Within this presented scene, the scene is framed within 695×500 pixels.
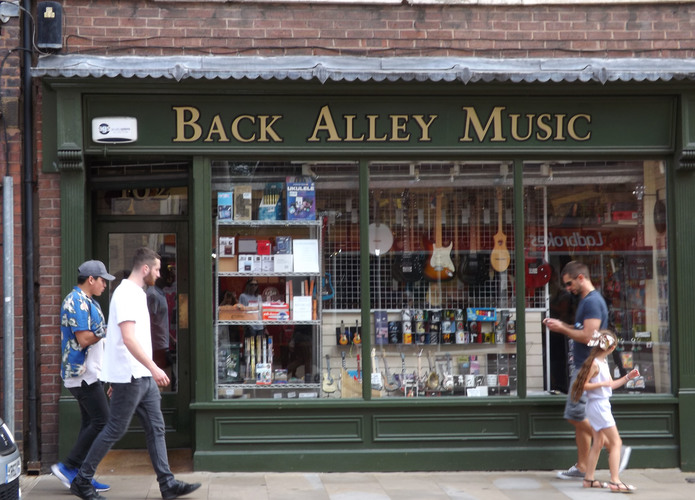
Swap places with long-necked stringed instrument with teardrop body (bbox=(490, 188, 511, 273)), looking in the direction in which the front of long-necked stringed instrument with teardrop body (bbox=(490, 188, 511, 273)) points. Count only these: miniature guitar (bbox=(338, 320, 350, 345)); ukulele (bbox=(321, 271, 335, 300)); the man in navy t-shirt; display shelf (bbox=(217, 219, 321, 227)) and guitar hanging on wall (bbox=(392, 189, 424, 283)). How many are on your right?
4

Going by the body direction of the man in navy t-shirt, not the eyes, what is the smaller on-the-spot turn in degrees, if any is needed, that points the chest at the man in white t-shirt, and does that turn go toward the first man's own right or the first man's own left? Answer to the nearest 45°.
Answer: approximately 45° to the first man's own left

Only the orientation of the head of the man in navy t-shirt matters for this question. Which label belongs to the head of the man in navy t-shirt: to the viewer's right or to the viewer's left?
to the viewer's left

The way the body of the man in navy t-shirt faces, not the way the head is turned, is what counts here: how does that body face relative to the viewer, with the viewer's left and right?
facing to the left of the viewer

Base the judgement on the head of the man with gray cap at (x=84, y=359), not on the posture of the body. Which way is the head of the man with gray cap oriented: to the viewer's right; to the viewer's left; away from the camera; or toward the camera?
to the viewer's right

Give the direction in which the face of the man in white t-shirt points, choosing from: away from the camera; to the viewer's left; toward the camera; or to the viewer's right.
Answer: to the viewer's right

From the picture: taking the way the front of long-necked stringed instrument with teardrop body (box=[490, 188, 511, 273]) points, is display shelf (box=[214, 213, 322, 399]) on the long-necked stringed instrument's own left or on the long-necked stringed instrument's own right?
on the long-necked stringed instrument's own right

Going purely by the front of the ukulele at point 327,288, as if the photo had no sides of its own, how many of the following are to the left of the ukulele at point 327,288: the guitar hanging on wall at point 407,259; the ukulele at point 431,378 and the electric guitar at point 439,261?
3

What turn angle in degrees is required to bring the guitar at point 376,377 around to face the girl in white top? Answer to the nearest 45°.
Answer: approximately 45° to its left

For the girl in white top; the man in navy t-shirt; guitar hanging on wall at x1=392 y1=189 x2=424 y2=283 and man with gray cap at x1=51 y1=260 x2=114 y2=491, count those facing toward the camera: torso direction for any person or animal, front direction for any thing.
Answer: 1

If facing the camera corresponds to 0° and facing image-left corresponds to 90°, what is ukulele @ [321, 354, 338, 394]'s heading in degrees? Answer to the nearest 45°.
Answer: approximately 0°

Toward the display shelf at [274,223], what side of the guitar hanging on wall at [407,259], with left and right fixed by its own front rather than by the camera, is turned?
right

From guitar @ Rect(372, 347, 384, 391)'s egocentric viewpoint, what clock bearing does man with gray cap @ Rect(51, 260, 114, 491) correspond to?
The man with gray cap is roughly at 2 o'clock from the guitar.

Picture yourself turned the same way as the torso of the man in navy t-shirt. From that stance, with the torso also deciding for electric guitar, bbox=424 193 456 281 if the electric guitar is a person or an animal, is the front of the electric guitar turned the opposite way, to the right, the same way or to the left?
to the left

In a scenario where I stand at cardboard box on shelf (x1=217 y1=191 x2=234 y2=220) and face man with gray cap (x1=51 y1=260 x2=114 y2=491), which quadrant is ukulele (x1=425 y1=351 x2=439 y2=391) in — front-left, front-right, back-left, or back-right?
back-left
